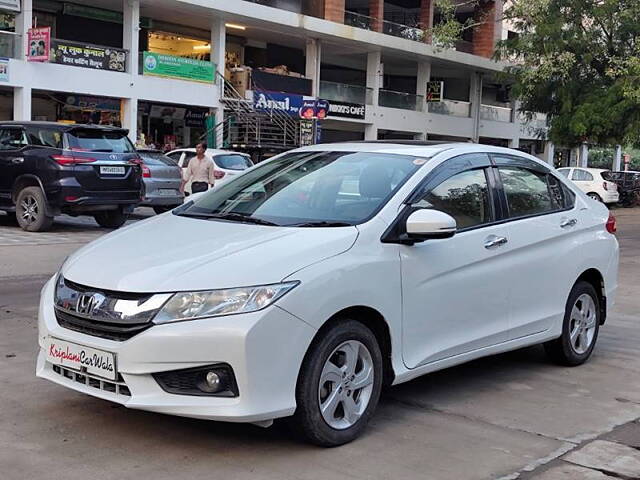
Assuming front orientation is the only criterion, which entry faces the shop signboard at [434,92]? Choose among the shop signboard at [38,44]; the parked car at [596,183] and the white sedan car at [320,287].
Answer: the parked car

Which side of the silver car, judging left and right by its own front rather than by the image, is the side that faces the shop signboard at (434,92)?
right

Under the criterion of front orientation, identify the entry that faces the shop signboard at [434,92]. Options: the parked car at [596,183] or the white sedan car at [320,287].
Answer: the parked car

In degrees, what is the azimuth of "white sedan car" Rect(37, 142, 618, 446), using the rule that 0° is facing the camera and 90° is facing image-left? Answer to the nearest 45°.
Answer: approximately 45°

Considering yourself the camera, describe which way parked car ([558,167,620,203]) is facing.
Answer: facing away from the viewer and to the left of the viewer

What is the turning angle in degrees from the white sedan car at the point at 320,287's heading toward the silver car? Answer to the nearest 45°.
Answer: approximately 135° to its right

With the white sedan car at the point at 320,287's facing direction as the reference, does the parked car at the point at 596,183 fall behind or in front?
behind

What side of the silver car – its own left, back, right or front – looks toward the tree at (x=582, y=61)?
right

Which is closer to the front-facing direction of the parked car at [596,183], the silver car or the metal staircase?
the metal staircase

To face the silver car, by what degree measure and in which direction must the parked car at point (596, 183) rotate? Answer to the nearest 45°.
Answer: approximately 90° to its left
